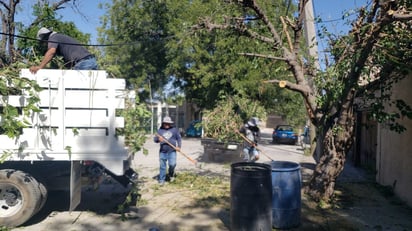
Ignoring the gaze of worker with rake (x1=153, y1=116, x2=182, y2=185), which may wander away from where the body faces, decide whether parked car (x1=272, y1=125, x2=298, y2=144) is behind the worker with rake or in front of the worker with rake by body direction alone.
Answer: behind

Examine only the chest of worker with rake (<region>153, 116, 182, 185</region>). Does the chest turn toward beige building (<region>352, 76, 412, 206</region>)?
no

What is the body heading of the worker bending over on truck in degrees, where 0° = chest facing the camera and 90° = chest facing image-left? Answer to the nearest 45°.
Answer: approximately 90°

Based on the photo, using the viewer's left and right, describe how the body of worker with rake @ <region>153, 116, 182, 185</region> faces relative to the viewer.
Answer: facing the viewer

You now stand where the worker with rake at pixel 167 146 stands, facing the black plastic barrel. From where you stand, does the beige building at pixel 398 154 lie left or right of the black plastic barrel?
left

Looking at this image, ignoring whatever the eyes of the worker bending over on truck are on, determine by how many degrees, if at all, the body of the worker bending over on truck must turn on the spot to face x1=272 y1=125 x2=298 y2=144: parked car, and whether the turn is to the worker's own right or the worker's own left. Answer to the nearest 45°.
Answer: approximately 135° to the worker's own right

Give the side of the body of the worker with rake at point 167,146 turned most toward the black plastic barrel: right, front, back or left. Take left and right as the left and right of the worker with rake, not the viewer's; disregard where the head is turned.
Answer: front

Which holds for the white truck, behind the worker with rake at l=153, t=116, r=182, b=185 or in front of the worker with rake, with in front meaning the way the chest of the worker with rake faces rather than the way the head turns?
in front

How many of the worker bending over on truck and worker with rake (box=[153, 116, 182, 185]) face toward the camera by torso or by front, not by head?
1

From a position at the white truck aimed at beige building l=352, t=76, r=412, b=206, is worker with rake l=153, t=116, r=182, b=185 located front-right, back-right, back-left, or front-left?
front-left

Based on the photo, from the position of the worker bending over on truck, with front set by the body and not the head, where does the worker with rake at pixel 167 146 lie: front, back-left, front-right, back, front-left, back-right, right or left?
back-right

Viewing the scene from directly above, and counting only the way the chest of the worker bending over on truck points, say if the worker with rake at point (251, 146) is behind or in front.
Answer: behind
